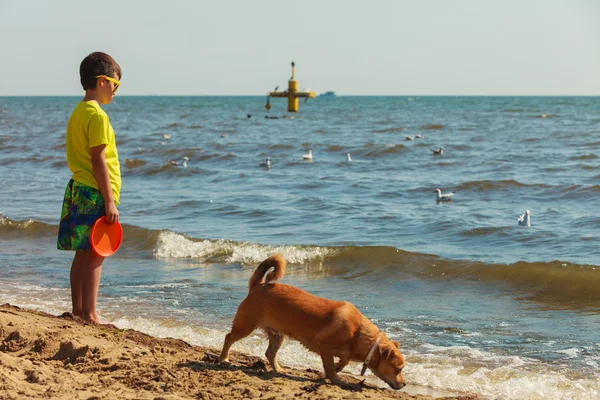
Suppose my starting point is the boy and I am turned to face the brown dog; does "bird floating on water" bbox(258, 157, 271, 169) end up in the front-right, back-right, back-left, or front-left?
back-left

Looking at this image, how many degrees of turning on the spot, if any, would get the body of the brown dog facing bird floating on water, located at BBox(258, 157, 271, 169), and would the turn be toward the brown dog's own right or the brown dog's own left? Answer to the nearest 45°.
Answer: approximately 90° to the brown dog's own left

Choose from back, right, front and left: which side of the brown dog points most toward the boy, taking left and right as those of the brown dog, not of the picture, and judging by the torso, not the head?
back

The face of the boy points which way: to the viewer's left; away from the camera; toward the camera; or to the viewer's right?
to the viewer's right

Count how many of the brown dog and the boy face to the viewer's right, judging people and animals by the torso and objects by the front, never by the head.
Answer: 2

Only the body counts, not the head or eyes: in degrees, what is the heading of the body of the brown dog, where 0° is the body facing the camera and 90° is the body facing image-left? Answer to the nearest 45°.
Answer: approximately 270°

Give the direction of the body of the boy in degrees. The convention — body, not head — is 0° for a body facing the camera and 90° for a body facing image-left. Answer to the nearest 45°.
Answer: approximately 270°
